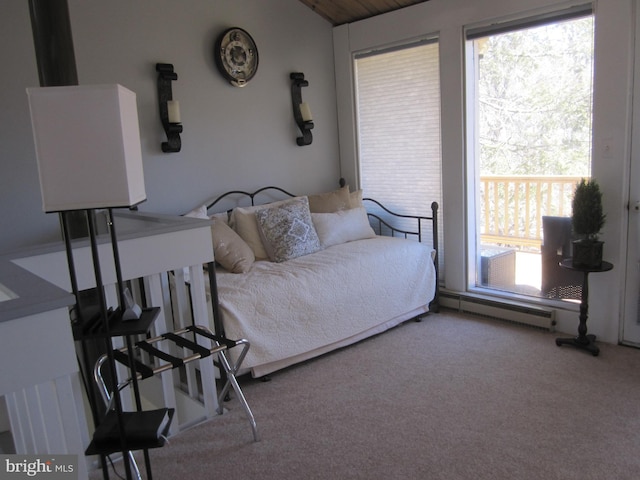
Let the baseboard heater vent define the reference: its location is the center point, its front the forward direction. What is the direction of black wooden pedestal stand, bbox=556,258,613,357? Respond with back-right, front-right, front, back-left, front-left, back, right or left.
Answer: left

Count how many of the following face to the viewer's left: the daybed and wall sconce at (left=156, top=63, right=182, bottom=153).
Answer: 0

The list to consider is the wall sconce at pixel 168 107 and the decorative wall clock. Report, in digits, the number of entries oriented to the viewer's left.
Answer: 0

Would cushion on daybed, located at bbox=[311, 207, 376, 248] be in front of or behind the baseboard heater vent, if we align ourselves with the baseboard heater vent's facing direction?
in front

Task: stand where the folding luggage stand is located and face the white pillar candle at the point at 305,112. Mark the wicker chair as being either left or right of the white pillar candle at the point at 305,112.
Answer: right

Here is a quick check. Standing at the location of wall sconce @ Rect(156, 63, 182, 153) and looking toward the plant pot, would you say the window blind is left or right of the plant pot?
left

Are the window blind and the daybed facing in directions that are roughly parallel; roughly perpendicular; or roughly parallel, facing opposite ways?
roughly perpendicular

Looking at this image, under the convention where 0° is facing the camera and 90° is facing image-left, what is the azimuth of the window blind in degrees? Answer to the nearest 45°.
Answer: approximately 45°

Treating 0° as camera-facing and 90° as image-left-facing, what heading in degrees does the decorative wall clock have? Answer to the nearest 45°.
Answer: approximately 315°

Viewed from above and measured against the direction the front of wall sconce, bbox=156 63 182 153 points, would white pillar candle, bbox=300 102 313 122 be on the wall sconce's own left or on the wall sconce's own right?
on the wall sconce's own left

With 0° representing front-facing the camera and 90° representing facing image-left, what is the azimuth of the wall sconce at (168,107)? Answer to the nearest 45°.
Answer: approximately 315°

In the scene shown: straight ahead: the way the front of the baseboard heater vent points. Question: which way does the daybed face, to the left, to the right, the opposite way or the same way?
to the left
